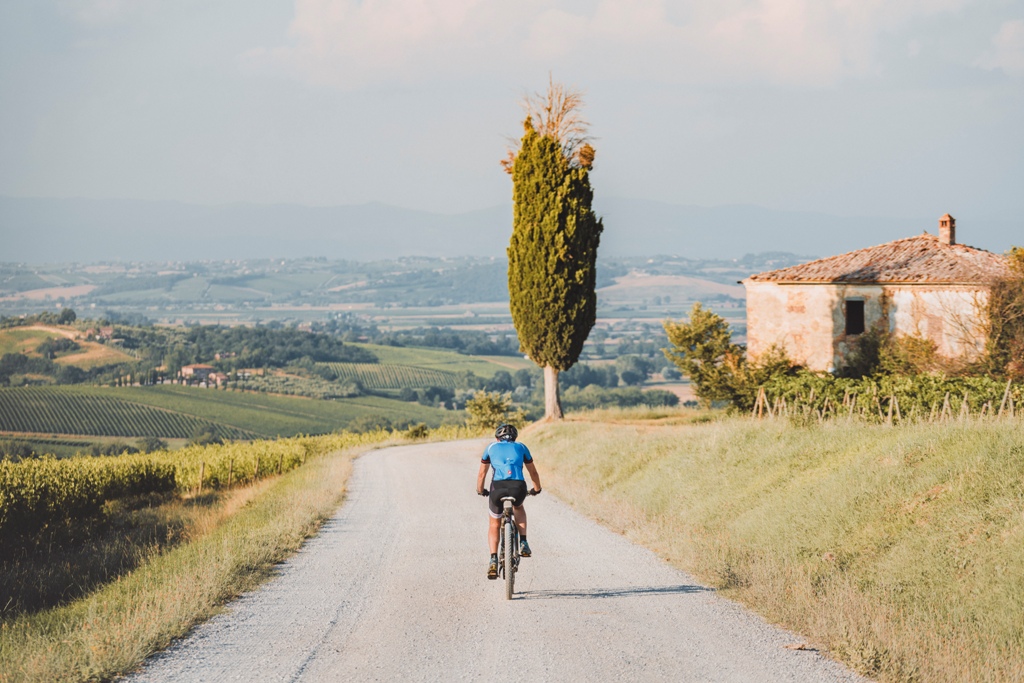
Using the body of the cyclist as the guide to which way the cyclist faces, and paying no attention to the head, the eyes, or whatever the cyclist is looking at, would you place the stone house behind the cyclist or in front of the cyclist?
in front

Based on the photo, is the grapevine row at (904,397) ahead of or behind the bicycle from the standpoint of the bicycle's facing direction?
ahead

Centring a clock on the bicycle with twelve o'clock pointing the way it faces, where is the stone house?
The stone house is roughly at 1 o'clock from the bicycle.

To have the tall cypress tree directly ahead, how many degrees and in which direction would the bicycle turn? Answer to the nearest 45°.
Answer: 0° — it already faces it

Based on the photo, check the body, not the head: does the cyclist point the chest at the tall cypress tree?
yes

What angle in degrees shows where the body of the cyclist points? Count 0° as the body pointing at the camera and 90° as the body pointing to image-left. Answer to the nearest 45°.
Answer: approximately 180°

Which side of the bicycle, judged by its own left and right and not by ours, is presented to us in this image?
back

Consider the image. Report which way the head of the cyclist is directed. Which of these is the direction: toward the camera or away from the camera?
away from the camera
